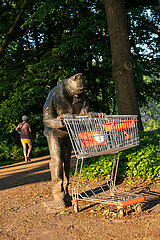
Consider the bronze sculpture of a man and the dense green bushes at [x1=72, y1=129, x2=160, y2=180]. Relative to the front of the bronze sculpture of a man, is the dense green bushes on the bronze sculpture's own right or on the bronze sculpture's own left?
on the bronze sculpture's own left

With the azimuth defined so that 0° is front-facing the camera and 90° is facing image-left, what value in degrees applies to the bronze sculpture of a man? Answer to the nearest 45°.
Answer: approximately 315°
